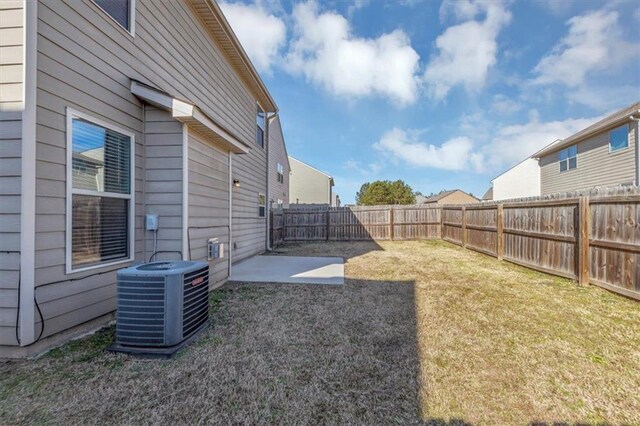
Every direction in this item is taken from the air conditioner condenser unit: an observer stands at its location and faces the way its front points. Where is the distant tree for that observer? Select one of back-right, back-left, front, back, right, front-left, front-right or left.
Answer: left

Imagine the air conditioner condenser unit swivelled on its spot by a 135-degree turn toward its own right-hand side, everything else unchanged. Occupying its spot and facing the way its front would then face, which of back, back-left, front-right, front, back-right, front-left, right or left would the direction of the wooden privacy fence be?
back

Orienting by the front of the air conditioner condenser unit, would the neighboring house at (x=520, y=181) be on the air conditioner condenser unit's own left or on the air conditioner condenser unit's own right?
on the air conditioner condenser unit's own left

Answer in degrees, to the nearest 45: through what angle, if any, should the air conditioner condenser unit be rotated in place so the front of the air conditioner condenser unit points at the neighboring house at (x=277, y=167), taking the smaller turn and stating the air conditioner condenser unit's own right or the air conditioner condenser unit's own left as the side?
approximately 90° to the air conditioner condenser unit's own left

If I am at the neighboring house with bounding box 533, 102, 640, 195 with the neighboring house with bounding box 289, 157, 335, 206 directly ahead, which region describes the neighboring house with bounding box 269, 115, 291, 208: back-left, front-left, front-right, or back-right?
front-left

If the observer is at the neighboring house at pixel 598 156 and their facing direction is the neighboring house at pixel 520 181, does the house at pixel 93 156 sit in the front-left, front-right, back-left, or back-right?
back-left

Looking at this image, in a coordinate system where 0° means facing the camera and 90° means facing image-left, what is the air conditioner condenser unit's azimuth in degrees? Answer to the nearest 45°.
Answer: approximately 315°

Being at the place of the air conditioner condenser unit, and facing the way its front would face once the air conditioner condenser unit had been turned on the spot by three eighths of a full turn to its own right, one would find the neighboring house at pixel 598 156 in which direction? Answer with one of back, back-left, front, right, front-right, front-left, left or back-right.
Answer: back

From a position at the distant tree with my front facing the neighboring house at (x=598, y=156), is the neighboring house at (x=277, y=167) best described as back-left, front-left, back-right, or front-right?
front-right

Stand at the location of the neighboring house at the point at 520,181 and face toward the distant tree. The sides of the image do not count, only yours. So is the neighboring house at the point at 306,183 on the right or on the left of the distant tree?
left

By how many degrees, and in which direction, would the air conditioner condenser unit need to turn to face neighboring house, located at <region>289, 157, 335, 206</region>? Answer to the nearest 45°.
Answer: approximately 90° to its left
